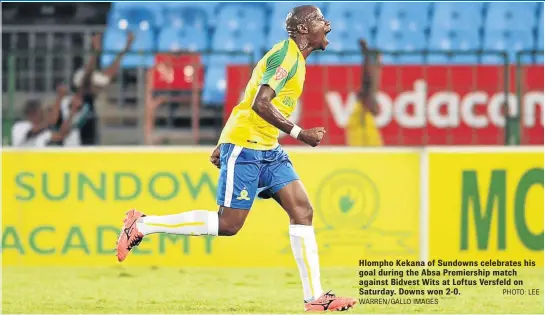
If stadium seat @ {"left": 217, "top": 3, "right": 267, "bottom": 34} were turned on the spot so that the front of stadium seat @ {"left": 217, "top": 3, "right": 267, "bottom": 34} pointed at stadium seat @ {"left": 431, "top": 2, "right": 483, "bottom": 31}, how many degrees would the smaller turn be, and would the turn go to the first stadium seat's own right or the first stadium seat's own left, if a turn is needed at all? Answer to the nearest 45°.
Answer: approximately 90° to the first stadium seat's own left

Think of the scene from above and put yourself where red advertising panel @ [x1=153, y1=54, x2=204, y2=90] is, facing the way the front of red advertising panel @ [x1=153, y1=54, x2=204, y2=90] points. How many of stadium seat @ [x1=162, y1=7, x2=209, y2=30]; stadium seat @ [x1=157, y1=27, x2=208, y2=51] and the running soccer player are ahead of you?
1

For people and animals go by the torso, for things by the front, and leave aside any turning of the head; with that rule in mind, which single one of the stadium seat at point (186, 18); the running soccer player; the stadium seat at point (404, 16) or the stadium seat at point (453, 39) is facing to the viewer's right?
the running soccer player

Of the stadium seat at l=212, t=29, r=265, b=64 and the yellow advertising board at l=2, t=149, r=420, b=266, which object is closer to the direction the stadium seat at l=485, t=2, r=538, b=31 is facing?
the yellow advertising board

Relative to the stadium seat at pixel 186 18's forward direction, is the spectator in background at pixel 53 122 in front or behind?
in front

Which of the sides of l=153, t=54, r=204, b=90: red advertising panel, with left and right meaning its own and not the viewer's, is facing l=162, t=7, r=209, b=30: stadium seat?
back

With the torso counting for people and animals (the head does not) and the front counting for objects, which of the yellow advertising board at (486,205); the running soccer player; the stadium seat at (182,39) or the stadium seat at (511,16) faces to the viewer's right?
the running soccer player

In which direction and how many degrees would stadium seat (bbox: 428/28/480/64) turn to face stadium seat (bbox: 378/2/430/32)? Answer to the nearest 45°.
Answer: approximately 90° to its right

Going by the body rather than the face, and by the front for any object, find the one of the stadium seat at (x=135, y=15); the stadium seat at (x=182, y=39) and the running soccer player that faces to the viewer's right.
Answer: the running soccer player

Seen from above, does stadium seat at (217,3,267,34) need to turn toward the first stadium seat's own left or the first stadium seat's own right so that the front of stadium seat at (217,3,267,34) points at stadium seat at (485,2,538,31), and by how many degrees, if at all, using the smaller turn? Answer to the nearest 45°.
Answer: approximately 90° to the first stadium seat's own left

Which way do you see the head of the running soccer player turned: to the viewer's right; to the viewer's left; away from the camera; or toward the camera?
to the viewer's right
